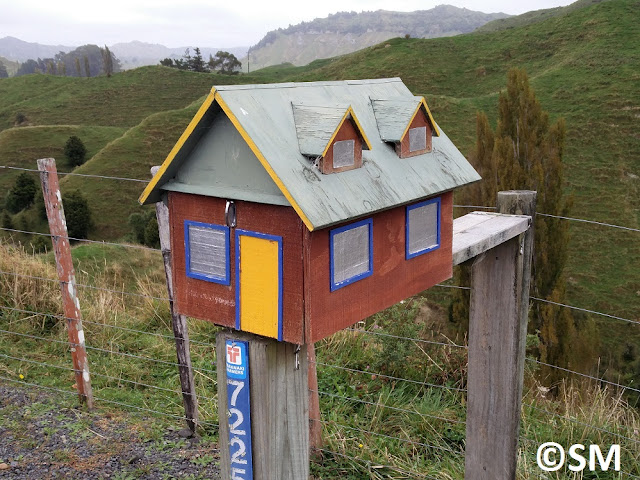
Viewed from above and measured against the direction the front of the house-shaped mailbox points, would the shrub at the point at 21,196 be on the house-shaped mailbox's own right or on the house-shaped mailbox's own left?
on the house-shaped mailbox's own right

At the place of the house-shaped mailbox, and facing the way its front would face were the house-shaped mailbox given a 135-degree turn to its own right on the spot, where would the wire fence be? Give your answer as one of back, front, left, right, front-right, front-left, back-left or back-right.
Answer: front

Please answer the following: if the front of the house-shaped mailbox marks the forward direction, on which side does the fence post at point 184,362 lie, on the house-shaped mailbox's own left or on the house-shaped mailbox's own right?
on the house-shaped mailbox's own right

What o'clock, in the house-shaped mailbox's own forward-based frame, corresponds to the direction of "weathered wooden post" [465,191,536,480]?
The weathered wooden post is roughly at 6 o'clock from the house-shaped mailbox.

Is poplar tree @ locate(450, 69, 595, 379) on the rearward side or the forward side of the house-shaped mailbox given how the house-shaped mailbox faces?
on the rearward side

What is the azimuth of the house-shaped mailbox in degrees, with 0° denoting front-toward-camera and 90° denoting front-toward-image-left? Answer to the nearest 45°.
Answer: approximately 45°

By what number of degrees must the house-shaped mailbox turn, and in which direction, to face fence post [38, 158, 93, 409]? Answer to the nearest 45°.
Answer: approximately 90° to its right
